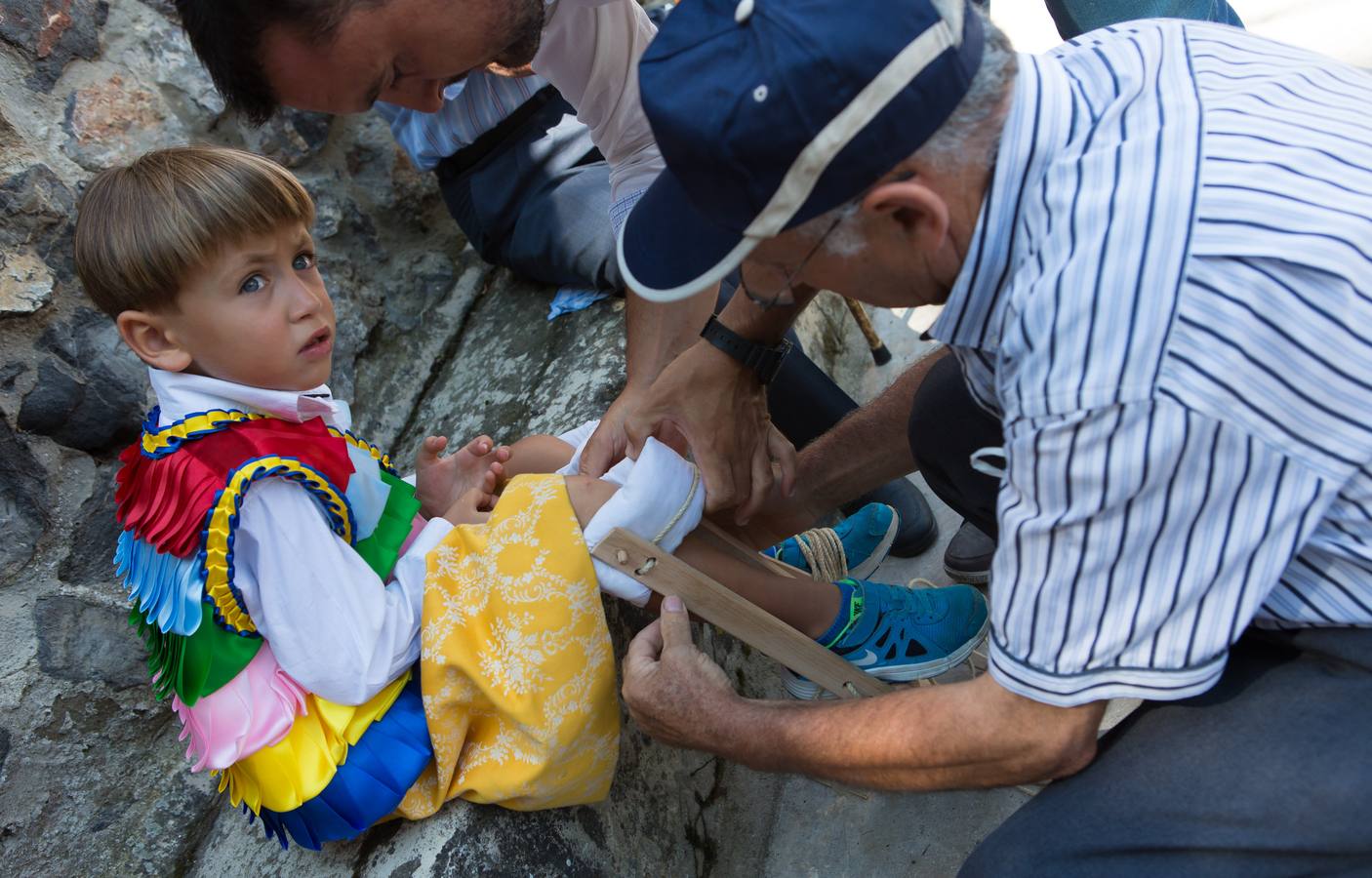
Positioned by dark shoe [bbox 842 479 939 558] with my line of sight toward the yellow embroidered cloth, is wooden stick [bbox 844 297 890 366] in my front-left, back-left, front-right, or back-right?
back-right

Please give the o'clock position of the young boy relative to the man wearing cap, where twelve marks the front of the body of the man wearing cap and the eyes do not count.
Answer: The young boy is roughly at 12 o'clock from the man wearing cap.

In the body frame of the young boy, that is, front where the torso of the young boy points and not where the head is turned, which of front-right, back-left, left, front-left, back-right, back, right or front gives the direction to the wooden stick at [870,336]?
front-left

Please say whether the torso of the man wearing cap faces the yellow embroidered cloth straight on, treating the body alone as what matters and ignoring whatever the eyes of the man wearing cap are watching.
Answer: yes

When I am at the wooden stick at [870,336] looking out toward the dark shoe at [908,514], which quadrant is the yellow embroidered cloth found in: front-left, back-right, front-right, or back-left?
front-right

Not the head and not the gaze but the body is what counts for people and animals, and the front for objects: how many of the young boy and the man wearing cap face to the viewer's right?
1

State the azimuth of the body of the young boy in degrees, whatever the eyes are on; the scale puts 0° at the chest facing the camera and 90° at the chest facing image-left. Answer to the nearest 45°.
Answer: approximately 270°

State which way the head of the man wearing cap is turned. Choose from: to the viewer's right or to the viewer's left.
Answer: to the viewer's left

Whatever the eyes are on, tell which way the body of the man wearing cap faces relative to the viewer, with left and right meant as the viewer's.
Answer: facing to the left of the viewer
